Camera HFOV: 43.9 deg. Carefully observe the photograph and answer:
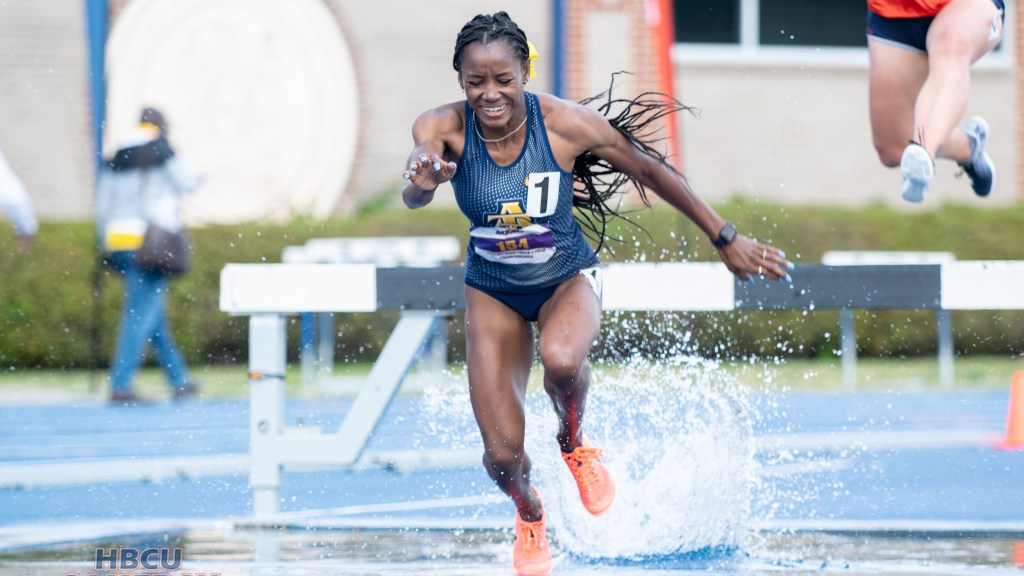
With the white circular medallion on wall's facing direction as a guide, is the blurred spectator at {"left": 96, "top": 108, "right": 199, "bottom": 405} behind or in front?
in front

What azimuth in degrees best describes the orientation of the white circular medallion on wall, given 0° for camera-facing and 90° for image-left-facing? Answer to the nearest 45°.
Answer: approximately 0°

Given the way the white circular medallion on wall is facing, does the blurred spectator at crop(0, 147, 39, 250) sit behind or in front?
in front

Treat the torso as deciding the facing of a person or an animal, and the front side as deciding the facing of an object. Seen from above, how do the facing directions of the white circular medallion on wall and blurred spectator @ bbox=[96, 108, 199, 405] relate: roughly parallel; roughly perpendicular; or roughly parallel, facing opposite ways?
roughly perpendicular

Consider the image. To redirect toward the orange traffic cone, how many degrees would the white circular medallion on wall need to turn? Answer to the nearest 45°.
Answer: approximately 45° to its left

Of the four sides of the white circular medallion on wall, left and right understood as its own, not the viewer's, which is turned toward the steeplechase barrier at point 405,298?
front
